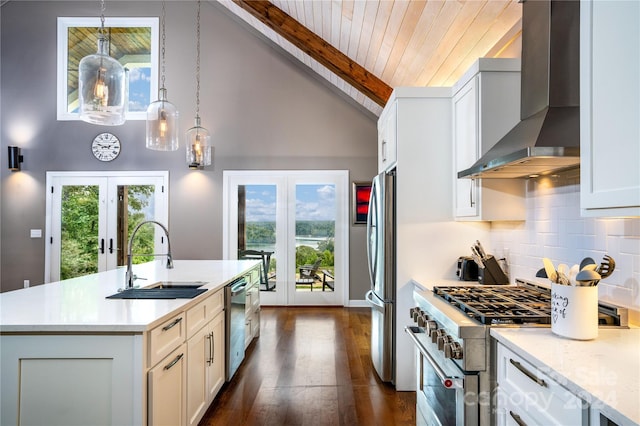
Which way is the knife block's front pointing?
to the viewer's left

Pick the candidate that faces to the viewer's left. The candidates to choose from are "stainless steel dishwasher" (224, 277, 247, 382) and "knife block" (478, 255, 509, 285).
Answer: the knife block

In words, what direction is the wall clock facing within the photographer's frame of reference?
facing the viewer

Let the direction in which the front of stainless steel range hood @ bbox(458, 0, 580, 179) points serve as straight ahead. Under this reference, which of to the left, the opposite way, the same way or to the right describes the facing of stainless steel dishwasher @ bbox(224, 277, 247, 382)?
the opposite way

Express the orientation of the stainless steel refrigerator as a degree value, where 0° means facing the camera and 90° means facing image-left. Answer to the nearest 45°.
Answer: approximately 90°

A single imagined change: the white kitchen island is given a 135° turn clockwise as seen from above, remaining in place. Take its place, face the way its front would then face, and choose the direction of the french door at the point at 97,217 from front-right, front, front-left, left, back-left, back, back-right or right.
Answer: right

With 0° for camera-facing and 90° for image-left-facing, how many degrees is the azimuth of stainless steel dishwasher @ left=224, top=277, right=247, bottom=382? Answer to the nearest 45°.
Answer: approximately 270°

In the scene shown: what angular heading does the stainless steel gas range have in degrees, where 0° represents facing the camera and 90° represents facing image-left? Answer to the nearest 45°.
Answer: approximately 45°

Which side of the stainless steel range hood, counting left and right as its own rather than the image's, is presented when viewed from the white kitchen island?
front

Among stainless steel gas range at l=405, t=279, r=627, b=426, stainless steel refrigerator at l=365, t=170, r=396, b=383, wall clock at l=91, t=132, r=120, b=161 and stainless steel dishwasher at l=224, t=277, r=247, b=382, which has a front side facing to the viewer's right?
the stainless steel dishwasher

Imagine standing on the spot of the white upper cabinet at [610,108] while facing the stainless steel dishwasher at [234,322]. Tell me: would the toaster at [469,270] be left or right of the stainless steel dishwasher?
right

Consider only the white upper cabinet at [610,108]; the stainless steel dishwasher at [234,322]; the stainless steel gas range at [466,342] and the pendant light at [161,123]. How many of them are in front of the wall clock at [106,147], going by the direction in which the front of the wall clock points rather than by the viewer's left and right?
4

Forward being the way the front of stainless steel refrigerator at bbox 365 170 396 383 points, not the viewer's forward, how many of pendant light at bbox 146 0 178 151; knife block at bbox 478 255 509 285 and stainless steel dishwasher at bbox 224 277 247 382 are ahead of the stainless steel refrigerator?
2

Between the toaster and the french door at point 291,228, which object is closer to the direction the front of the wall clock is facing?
the toaster
